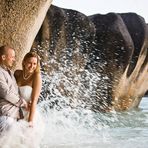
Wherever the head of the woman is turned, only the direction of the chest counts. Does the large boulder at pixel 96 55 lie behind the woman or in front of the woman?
behind

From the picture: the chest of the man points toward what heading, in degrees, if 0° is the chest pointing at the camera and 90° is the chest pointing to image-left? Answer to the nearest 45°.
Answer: approximately 270°

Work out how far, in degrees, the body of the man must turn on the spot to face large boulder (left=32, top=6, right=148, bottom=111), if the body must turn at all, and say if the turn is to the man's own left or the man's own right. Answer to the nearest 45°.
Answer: approximately 90° to the man's own left

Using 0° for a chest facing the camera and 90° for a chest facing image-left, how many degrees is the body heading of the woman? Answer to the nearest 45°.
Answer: approximately 45°
